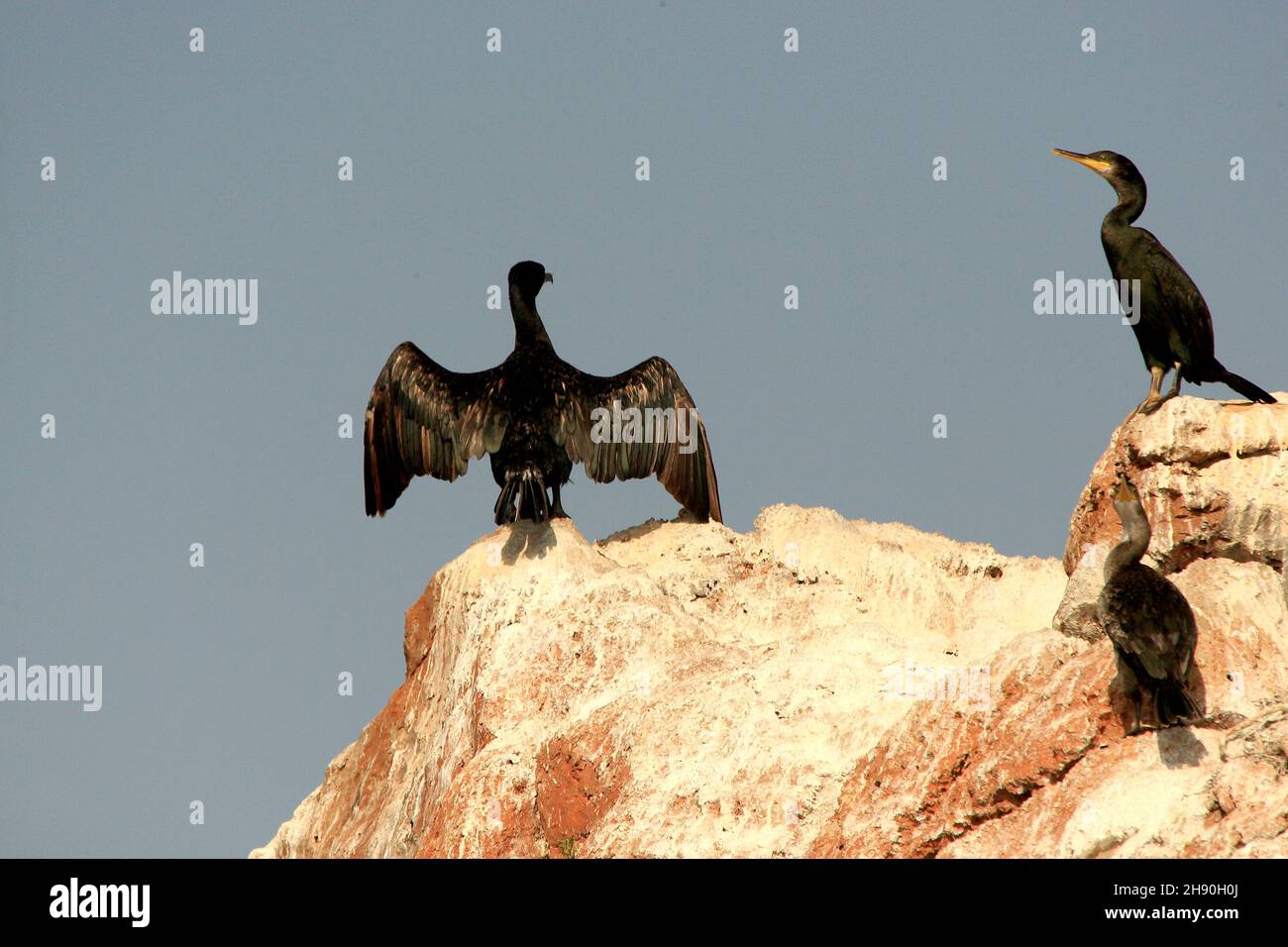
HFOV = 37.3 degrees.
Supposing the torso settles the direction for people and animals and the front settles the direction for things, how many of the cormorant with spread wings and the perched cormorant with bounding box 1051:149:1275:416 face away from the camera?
1

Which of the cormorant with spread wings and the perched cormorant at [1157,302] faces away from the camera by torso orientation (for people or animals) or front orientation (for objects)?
the cormorant with spread wings

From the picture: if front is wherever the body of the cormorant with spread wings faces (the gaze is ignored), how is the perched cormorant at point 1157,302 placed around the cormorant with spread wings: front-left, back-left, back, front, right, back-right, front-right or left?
back-right

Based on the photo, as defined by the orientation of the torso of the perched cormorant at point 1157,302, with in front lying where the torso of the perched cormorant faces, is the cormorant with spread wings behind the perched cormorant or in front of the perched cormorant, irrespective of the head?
in front

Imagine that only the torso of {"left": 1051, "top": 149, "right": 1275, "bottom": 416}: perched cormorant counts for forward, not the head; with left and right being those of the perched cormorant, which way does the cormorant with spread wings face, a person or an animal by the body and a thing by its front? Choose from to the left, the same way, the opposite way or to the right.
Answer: to the right

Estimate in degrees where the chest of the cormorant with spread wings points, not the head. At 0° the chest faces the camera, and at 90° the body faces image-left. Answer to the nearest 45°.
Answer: approximately 180°

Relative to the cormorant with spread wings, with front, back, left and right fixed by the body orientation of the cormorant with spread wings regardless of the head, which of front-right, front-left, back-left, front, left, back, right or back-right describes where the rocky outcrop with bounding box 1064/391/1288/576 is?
back-right

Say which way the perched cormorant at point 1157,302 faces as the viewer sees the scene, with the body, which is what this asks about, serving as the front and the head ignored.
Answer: to the viewer's left

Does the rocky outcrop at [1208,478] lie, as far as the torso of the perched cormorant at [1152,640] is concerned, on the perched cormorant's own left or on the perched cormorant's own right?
on the perched cormorant's own right

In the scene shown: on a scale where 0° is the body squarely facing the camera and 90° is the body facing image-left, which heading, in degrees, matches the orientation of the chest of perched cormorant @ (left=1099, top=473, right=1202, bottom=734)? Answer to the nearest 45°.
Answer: approximately 135°
